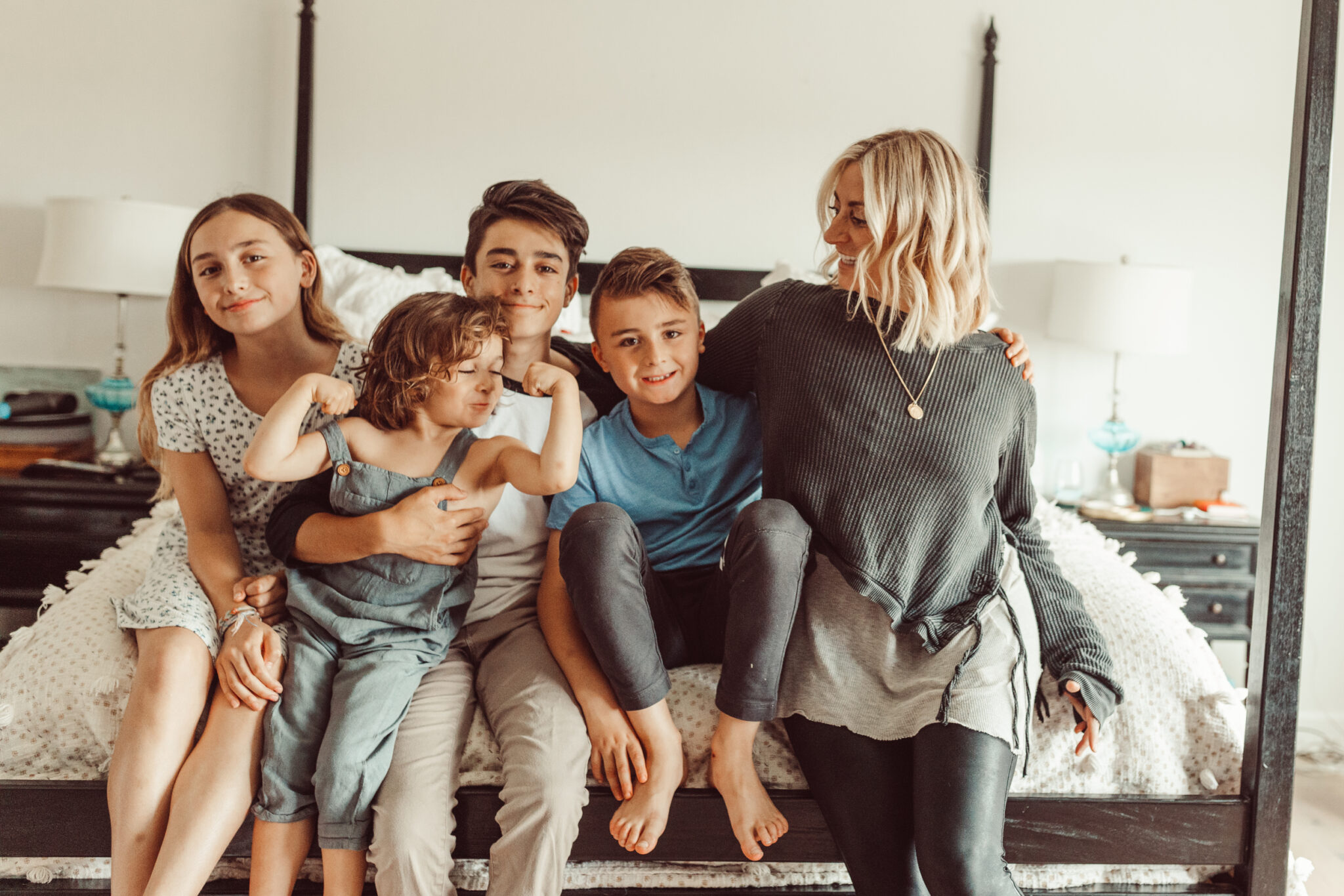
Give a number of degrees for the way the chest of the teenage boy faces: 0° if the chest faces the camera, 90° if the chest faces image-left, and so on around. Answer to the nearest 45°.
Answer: approximately 0°

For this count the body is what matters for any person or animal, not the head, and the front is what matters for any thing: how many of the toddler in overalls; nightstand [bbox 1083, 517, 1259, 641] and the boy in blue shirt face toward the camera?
3

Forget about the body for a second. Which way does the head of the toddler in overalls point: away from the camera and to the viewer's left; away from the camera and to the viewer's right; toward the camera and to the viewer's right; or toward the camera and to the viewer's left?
toward the camera and to the viewer's right

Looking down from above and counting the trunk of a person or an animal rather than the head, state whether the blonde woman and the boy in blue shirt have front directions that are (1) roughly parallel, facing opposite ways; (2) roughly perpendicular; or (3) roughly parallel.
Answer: roughly parallel

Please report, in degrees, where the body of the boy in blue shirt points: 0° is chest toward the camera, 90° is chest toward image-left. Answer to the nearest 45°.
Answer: approximately 0°

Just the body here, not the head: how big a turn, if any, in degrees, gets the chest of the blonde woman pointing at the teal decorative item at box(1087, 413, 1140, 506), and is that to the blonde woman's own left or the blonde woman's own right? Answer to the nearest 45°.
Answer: approximately 180°

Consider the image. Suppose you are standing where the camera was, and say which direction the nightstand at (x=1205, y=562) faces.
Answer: facing the viewer

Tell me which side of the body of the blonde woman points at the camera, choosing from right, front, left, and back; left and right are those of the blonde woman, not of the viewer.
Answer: front

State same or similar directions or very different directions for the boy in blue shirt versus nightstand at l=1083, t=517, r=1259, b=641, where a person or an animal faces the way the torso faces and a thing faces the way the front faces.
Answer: same or similar directions

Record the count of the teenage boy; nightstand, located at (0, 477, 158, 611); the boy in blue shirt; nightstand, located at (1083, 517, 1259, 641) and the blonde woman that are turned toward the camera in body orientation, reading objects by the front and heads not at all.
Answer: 5

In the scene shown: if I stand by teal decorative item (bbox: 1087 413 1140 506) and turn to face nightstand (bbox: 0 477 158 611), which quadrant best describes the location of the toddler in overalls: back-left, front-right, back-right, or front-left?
front-left
